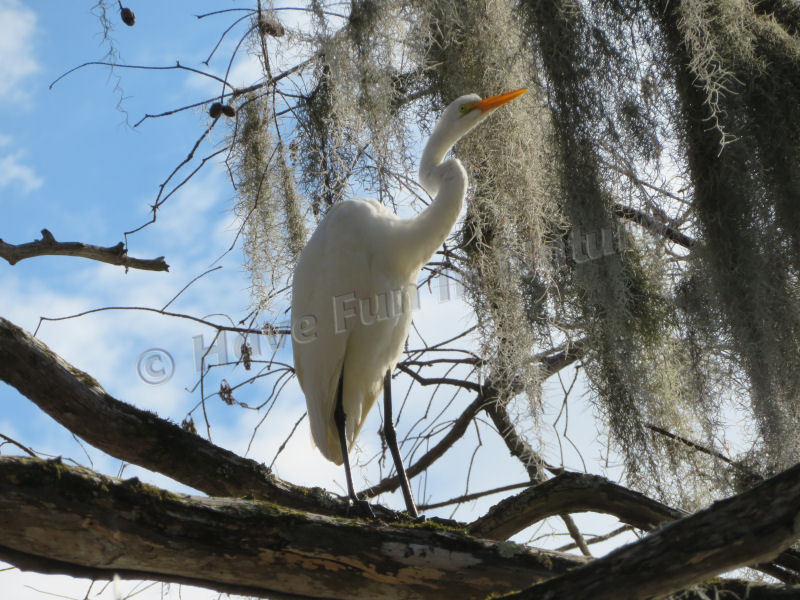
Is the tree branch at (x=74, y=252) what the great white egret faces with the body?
no

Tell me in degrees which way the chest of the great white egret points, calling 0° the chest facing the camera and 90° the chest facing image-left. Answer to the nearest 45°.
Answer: approximately 270°

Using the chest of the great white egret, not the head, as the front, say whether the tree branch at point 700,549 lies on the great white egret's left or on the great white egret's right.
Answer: on the great white egret's right
